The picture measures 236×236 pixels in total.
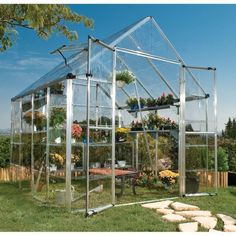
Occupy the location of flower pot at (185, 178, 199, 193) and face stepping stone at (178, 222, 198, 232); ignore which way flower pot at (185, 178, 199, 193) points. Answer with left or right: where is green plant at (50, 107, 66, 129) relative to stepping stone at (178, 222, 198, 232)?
right

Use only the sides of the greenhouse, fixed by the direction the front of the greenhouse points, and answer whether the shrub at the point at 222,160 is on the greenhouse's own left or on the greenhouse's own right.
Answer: on the greenhouse's own left

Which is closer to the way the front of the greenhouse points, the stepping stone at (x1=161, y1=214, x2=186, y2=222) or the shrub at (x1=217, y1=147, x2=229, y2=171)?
the stepping stone

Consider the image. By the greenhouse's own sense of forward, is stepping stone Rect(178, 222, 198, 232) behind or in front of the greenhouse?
in front

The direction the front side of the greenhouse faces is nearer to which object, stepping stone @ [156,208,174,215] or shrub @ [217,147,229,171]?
the stepping stone
